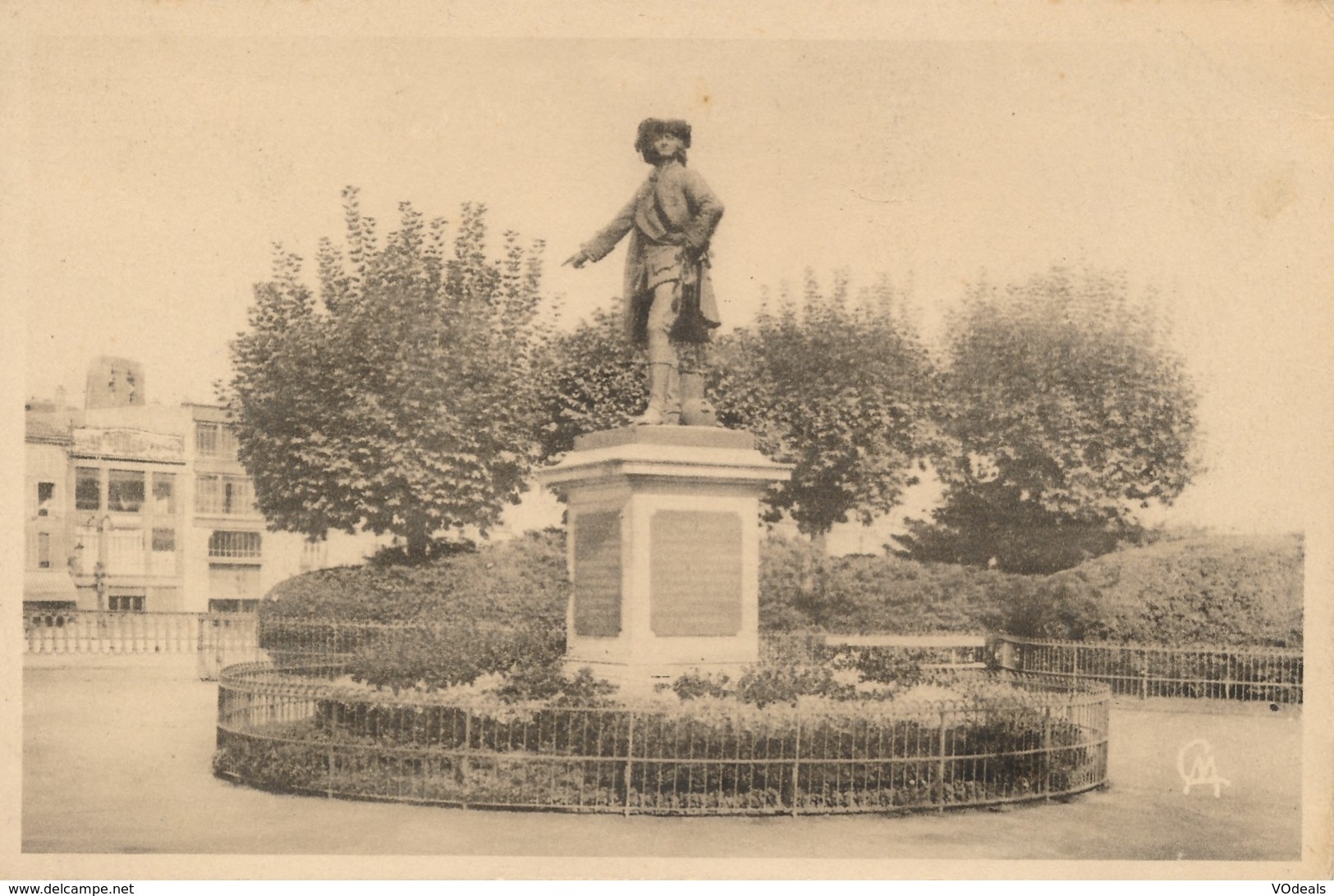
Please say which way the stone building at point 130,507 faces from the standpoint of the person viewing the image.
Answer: facing the viewer

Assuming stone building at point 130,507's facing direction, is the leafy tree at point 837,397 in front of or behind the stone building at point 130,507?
in front

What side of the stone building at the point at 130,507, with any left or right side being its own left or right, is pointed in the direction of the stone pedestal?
front

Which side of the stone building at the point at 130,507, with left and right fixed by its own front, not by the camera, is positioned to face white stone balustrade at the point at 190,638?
front

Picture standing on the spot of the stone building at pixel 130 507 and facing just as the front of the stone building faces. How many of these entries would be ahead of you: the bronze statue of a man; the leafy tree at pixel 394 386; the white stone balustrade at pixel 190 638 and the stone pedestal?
4

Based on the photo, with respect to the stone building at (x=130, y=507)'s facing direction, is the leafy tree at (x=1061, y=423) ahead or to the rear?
ahead
